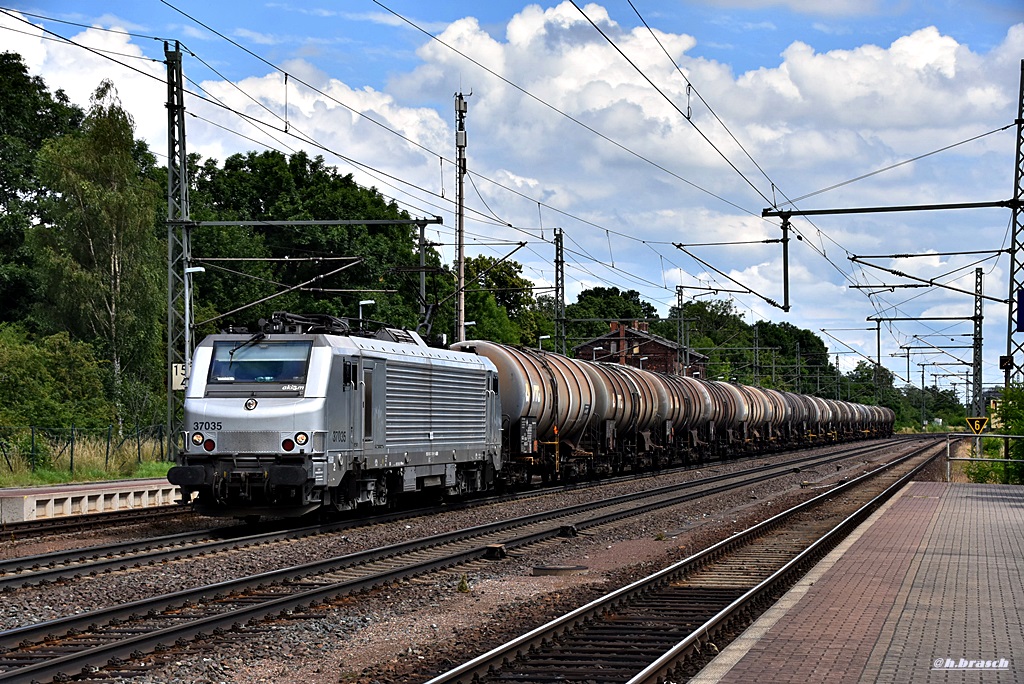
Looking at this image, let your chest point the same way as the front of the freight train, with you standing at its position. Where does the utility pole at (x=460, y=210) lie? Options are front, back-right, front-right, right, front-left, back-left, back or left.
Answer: back-right

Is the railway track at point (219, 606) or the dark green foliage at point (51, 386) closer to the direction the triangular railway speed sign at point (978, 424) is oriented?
the railway track

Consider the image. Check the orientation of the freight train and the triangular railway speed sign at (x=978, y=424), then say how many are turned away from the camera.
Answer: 0

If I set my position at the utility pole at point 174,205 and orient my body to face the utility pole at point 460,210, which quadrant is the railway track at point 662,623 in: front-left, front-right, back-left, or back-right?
back-right

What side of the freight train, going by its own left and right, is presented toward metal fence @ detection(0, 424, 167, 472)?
right

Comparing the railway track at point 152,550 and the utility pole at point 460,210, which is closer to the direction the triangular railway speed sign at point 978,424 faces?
the railway track

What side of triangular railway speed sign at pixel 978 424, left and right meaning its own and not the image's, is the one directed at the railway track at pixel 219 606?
front

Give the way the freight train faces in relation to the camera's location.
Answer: facing the viewer and to the left of the viewer

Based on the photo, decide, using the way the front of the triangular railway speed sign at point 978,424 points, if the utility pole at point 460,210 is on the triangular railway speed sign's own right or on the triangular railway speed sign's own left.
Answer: on the triangular railway speed sign's own right

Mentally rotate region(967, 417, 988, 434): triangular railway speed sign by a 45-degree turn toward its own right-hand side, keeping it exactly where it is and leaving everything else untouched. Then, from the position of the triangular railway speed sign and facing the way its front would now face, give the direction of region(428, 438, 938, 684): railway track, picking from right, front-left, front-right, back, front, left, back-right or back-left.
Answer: front-left

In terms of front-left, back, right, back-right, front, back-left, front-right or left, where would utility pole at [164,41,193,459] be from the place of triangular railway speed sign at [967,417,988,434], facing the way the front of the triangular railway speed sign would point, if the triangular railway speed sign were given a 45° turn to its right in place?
front

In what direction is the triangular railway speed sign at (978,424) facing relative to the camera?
toward the camera
